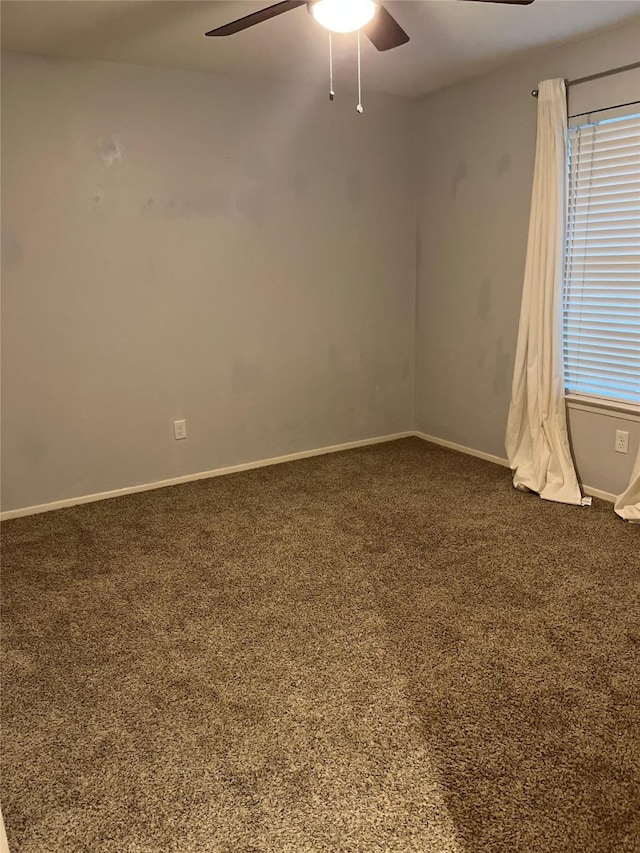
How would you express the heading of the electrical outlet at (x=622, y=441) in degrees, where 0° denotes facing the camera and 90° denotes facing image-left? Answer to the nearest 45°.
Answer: approximately 45°

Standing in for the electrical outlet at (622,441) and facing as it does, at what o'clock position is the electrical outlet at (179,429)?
the electrical outlet at (179,429) is roughly at 1 o'clock from the electrical outlet at (622,441).
